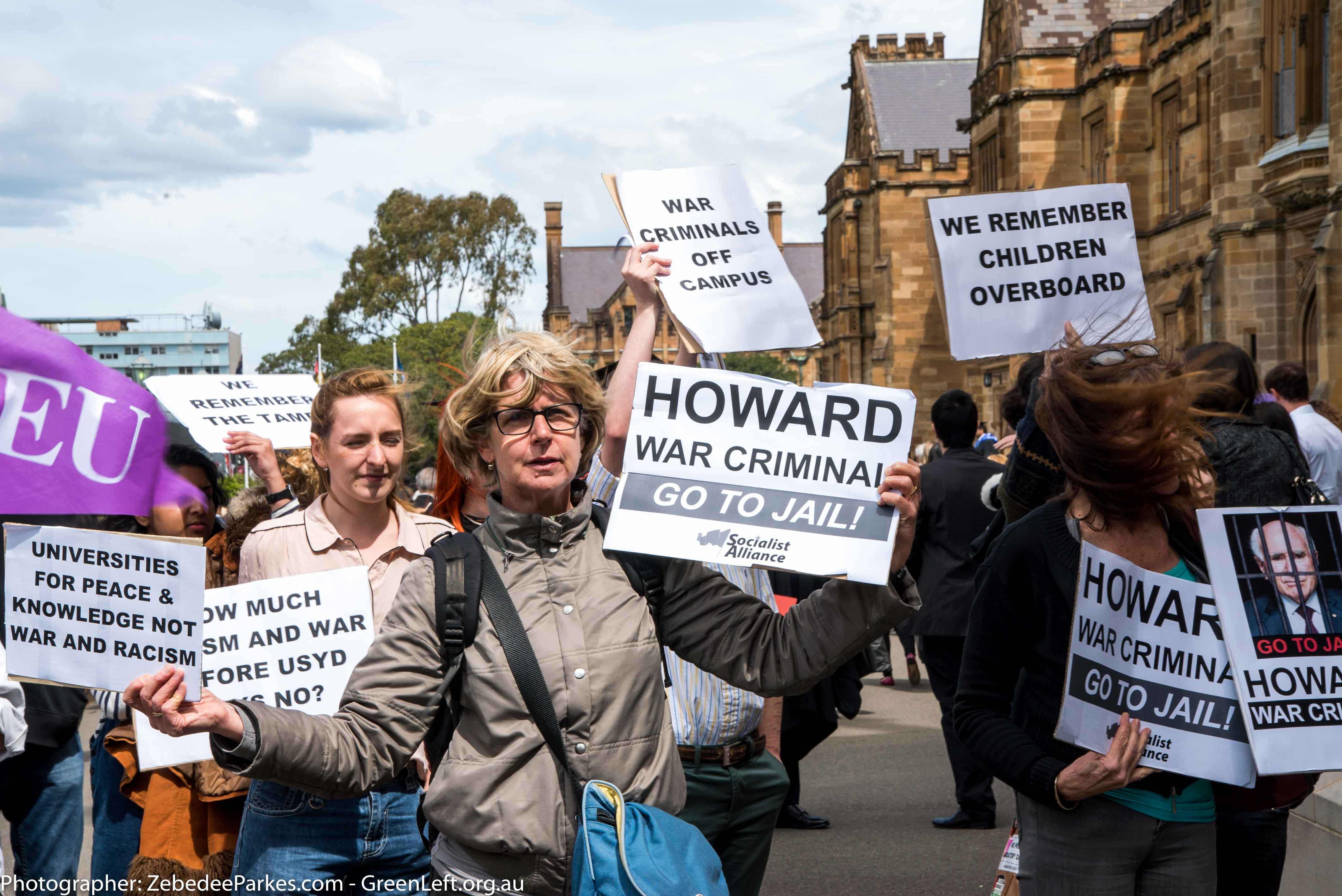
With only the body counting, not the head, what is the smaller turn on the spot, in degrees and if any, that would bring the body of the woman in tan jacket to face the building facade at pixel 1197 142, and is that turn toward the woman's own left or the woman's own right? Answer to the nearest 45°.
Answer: approximately 135° to the woman's own left

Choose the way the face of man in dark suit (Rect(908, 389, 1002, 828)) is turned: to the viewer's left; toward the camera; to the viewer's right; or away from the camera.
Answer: away from the camera

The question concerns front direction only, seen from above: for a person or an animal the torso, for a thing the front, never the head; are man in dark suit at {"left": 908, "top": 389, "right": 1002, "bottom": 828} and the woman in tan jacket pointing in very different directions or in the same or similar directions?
very different directions

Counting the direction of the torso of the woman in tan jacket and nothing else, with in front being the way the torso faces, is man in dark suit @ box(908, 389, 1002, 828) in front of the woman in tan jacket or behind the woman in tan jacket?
behind

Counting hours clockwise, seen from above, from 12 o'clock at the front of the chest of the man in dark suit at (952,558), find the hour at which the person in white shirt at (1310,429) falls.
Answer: The person in white shirt is roughly at 4 o'clock from the man in dark suit.

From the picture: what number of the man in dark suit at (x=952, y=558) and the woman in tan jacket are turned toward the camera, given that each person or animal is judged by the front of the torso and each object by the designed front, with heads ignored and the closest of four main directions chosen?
1

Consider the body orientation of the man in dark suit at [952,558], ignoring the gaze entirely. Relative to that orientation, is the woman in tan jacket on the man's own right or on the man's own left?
on the man's own left

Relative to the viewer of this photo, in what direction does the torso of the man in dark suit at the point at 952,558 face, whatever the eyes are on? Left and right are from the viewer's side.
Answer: facing away from the viewer and to the left of the viewer

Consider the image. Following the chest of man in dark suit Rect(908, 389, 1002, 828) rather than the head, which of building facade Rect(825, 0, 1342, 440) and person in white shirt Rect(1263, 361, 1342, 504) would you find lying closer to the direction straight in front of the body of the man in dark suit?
the building facade

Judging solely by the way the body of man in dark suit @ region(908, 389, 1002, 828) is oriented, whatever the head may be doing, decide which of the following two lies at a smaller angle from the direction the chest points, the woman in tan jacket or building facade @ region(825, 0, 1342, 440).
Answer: the building facade

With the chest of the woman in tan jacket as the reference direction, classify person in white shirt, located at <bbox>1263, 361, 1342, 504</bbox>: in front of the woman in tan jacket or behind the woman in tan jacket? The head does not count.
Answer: behind

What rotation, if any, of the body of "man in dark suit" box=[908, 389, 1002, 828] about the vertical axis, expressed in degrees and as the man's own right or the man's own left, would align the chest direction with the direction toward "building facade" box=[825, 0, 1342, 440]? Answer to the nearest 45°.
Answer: approximately 45° to the man's own right

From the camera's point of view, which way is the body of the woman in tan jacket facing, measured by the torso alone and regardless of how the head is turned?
toward the camera
